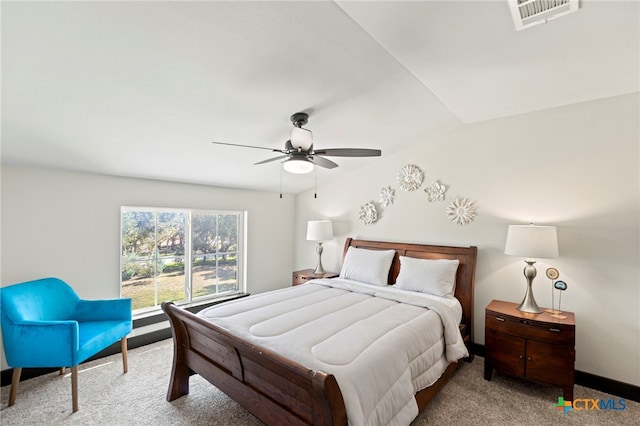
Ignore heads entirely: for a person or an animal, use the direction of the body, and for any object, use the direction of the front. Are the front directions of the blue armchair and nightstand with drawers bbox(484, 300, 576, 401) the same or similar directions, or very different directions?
very different directions

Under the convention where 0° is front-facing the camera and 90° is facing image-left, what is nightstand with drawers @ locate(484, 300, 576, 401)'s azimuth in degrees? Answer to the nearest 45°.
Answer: approximately 45°

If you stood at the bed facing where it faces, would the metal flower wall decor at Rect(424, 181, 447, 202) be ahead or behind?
behind

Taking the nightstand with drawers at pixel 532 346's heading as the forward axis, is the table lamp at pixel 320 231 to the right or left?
on its right

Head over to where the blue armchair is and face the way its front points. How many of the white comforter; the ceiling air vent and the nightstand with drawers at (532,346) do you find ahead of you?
3

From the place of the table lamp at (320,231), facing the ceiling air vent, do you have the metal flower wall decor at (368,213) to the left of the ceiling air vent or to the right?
left

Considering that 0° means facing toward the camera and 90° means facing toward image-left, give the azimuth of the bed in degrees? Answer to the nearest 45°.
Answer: approximately 45°

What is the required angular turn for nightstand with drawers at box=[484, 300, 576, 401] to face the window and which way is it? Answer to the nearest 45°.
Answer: approximately 45° to its right

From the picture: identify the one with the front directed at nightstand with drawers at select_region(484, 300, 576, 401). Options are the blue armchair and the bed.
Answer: the blue armchair
